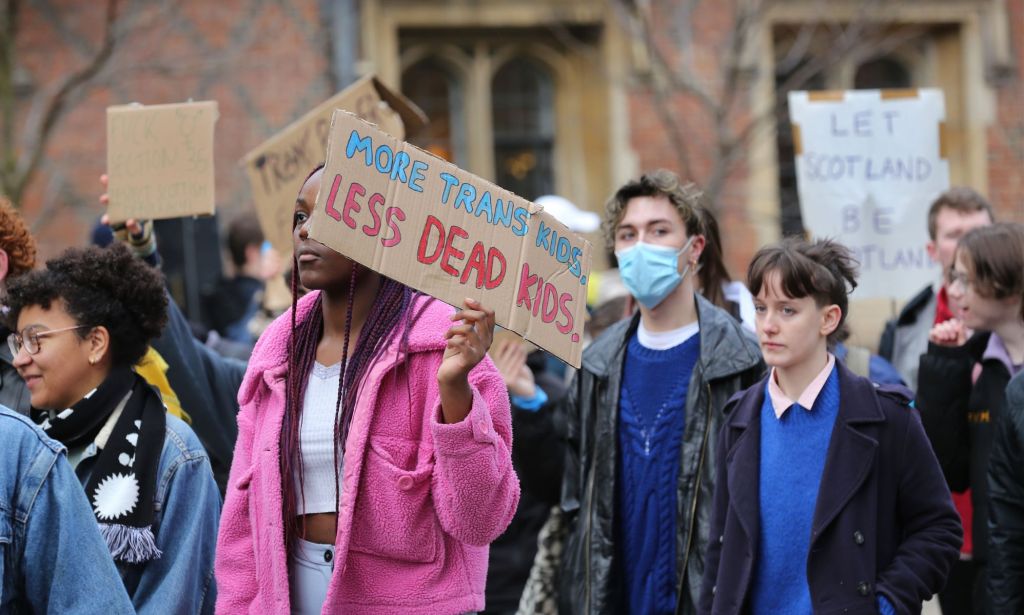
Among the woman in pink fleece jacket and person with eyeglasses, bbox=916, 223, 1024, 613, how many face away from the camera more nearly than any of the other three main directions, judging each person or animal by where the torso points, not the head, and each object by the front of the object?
0

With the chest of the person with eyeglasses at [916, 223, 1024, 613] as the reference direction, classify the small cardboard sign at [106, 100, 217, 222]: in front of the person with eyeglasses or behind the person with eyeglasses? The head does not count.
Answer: in front

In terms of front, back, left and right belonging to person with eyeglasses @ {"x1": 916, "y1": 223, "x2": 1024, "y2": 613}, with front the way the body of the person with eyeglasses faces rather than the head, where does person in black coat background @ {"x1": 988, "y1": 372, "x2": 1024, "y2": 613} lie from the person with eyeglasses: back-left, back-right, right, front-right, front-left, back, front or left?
front-left

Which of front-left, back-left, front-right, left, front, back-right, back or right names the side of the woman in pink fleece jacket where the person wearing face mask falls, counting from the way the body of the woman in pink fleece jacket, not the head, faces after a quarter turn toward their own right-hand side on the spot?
right

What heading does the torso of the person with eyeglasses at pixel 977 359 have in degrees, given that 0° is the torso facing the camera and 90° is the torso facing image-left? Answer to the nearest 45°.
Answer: approximately 45°

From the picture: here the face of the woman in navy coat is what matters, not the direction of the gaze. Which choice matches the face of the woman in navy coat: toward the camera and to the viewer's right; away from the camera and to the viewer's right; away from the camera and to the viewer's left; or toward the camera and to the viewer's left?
toward the camera and to the viewer's left

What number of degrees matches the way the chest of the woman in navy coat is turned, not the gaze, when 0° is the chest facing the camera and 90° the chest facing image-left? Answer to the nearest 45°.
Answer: approximately 45°

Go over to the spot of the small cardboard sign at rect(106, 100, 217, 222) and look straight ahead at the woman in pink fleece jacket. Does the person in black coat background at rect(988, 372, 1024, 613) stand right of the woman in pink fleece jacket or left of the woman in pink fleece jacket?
left

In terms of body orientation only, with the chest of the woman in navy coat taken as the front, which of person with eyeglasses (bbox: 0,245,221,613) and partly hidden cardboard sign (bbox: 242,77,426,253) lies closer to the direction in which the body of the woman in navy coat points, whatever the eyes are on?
the person with eyeglasses

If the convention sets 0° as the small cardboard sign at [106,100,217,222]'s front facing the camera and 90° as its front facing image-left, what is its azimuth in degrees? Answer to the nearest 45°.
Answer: approximately 0°
